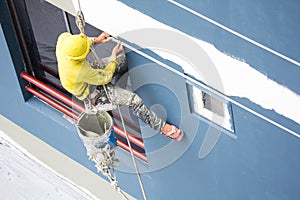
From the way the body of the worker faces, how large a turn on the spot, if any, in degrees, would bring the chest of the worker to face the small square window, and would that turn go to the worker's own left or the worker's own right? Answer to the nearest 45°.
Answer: approximately 45° to the worker's own right

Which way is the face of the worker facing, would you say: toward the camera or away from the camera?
away from the camera

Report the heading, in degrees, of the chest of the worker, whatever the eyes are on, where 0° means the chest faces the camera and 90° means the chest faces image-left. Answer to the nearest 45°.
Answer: approximately 225°
